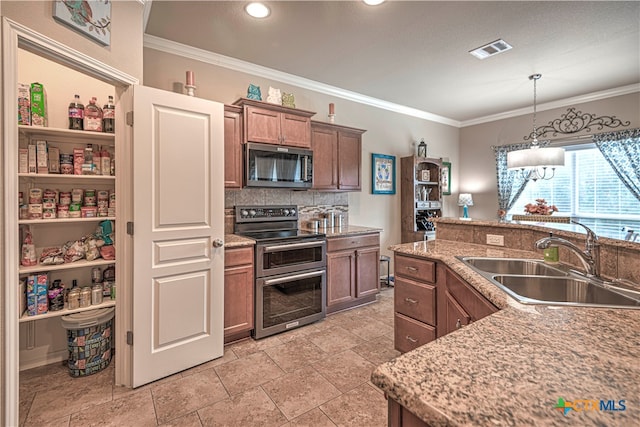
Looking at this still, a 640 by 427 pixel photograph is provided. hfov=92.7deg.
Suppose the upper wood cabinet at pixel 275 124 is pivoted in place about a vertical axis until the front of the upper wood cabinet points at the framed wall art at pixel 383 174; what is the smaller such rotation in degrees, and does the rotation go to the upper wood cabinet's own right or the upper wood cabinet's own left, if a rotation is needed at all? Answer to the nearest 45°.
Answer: approximately 90° to the upper wood cabinet's own left

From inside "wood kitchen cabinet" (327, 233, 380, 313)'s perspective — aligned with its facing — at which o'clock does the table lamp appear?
The table lamp is roughly at 9 o'clock from the wood kitchen cabinet.

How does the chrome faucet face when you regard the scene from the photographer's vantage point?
facing to the left of the viewer

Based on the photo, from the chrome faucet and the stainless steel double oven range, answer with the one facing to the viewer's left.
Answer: the chrome faucet

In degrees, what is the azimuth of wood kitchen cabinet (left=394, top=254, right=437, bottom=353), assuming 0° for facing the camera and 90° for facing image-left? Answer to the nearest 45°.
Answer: approximately 45°

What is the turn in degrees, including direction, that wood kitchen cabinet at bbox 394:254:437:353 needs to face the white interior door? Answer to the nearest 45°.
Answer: approximately 45° to its right

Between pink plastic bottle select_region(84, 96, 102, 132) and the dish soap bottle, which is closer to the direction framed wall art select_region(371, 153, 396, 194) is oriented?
the dish soap bottle

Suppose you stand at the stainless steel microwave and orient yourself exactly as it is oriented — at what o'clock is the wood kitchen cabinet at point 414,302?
The wood kitchen cabinet is roughly at 12 o'clock from the stainless steel microwave.

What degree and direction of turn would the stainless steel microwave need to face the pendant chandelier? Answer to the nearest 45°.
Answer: approximately 45° to its left

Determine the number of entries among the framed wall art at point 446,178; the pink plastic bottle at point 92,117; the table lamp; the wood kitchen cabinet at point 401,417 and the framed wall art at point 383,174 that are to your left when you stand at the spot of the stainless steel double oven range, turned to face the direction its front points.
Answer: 3

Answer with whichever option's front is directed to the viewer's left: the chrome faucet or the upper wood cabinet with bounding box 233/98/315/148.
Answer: the chrome faucet

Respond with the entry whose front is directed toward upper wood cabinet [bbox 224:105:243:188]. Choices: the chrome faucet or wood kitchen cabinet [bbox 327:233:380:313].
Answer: the chrome faucet
